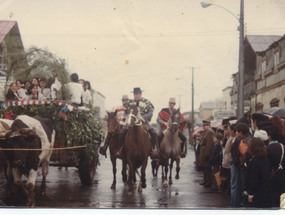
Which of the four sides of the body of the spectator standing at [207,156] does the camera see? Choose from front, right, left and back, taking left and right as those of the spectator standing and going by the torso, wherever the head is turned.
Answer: left

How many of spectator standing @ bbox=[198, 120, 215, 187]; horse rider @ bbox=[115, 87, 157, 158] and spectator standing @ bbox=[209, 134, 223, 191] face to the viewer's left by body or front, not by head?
2

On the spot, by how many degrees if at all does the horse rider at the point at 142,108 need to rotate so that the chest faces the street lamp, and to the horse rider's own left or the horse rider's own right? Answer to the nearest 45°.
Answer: approximately 90° to the horse rider's own left

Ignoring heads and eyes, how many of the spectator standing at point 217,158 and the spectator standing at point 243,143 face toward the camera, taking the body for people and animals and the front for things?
0

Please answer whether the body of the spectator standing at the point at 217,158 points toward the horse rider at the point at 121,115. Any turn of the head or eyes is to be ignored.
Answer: yes

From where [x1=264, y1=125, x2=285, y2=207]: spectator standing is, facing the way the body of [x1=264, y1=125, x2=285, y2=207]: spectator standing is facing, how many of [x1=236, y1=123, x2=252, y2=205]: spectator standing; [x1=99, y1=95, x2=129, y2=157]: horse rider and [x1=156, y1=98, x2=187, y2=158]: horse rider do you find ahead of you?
3

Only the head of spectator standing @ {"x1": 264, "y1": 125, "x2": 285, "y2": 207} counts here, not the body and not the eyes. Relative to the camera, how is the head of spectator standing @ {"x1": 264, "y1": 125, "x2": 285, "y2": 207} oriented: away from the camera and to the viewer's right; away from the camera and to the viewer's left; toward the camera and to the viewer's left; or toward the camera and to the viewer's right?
away from the camera and to the viewer's left

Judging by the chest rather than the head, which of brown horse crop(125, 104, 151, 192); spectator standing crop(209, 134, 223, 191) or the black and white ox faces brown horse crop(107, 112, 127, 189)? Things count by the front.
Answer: the spectator standing

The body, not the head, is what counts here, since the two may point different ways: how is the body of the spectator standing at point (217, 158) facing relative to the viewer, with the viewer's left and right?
facing to the left of the viewer

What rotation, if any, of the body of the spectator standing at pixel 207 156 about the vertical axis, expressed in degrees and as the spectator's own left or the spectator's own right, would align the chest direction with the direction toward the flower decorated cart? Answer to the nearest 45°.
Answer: approximately 45° to the spectator's own left

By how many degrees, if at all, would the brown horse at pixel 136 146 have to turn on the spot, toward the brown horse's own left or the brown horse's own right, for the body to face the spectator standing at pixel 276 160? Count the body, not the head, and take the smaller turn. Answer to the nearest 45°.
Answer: approximately 45° to the brown horse's own left

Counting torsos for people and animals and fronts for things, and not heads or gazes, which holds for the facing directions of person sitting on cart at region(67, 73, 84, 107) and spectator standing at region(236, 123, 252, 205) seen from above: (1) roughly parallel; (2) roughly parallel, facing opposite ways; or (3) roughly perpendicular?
roughly perpendicular

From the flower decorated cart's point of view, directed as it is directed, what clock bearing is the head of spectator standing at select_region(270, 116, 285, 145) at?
The head of spectator standing is roughly at 9 o'clock from the flower decorated cart.
